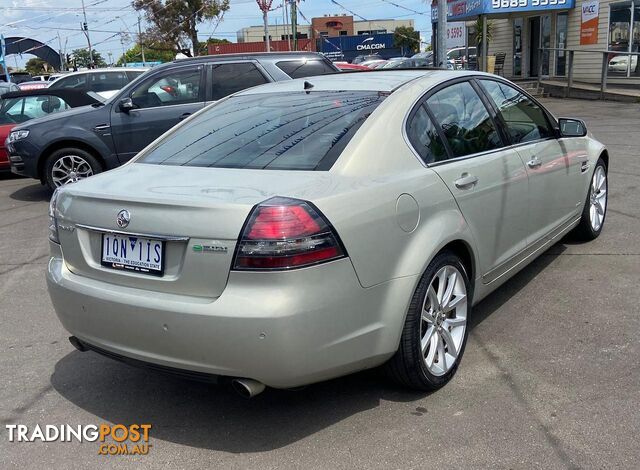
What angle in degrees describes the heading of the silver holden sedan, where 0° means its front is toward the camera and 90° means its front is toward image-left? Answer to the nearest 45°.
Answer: approximately 225°

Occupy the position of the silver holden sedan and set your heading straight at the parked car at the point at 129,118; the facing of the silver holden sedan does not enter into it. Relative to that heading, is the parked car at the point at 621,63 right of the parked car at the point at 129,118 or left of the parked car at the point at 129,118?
right

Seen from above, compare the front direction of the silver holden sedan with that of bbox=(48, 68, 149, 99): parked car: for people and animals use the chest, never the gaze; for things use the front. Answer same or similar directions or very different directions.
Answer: very different directions

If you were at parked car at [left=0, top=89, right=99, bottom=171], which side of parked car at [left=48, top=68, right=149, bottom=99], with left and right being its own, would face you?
left

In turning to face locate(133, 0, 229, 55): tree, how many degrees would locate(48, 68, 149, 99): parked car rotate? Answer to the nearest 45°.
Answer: approximately 90° to its right

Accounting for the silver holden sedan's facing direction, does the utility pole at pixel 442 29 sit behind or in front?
in front

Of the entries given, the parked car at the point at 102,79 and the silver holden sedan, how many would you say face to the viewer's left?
1

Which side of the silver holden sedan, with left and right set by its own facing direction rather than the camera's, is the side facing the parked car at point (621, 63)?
front

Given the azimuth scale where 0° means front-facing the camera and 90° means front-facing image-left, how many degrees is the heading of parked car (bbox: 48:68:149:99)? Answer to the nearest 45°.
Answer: approximately 90°

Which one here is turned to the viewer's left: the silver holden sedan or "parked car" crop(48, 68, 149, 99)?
the parked car

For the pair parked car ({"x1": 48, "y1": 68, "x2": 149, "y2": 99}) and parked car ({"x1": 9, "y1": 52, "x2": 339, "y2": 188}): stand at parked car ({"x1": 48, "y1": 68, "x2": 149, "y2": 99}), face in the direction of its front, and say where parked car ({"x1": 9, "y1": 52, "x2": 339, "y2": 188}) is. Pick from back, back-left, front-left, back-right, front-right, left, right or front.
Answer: left

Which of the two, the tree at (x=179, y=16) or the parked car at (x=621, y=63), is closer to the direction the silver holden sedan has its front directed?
the parked car

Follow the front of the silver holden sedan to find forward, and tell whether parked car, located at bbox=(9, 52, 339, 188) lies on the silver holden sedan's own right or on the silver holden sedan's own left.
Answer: on the silver holden sedan's own left
